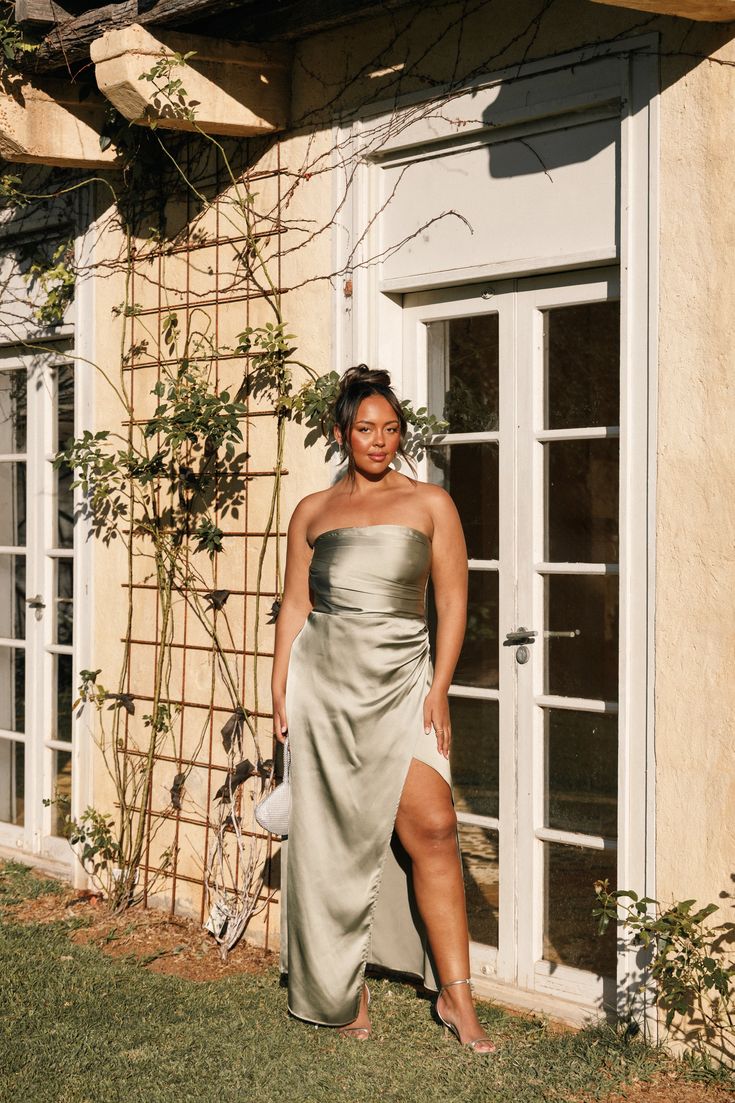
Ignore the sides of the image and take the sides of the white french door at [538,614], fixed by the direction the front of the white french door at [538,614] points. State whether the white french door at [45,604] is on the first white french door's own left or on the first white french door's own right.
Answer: on the first white french door's own right

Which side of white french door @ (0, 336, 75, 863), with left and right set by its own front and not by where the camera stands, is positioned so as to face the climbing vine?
left

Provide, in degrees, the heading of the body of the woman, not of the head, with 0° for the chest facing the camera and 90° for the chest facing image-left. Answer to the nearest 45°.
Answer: approximately 0°

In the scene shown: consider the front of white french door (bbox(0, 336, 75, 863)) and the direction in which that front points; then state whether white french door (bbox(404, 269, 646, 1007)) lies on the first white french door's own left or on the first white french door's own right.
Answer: on the first white french door's own left
